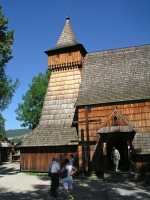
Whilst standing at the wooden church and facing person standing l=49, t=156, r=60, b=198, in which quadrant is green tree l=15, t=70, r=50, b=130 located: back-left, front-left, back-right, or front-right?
back-right

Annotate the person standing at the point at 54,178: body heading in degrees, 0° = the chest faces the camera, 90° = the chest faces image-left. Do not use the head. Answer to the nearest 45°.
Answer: approximately 180°

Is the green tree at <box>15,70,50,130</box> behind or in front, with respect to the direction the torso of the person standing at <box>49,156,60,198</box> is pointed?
in front

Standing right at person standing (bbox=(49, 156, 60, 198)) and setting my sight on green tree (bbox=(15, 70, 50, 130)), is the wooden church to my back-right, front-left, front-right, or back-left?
front-right

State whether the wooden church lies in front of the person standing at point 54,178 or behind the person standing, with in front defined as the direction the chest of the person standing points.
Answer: in front
